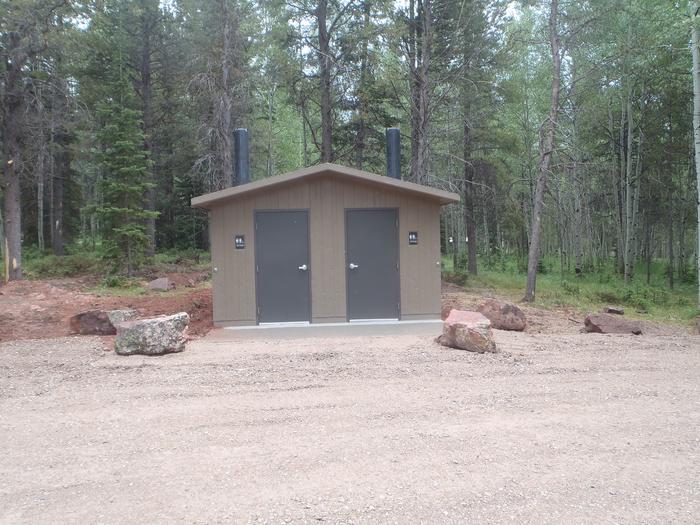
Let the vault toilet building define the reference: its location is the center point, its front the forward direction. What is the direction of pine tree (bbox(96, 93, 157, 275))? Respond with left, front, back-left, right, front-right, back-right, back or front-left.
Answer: back-right

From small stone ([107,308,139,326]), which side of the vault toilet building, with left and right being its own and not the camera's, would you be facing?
right

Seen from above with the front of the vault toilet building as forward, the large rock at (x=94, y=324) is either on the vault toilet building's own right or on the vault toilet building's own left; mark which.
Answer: on the vault toilet building's own right

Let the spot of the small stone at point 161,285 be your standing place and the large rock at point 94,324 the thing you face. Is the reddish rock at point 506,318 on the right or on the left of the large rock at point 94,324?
left

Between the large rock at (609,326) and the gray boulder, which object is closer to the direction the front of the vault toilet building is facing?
the gray boulder

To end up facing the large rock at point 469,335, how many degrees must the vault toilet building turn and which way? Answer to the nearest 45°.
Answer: approximately 45° to its left

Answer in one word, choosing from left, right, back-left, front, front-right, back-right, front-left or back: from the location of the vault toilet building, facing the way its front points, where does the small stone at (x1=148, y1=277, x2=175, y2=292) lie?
back-right

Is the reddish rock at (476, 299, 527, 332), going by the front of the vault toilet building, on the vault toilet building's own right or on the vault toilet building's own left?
on the vault toilet building's own left

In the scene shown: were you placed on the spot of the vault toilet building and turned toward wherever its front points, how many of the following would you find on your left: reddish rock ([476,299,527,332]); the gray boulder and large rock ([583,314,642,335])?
2

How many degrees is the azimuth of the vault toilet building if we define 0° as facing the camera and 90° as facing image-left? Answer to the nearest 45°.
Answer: approximately 0°

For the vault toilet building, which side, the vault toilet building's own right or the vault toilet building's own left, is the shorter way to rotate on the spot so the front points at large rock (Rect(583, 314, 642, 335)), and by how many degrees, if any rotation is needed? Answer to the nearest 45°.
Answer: approximately 90° to the vault toilet building's own left

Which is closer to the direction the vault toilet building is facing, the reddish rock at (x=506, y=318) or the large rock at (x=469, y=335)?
the large rock
